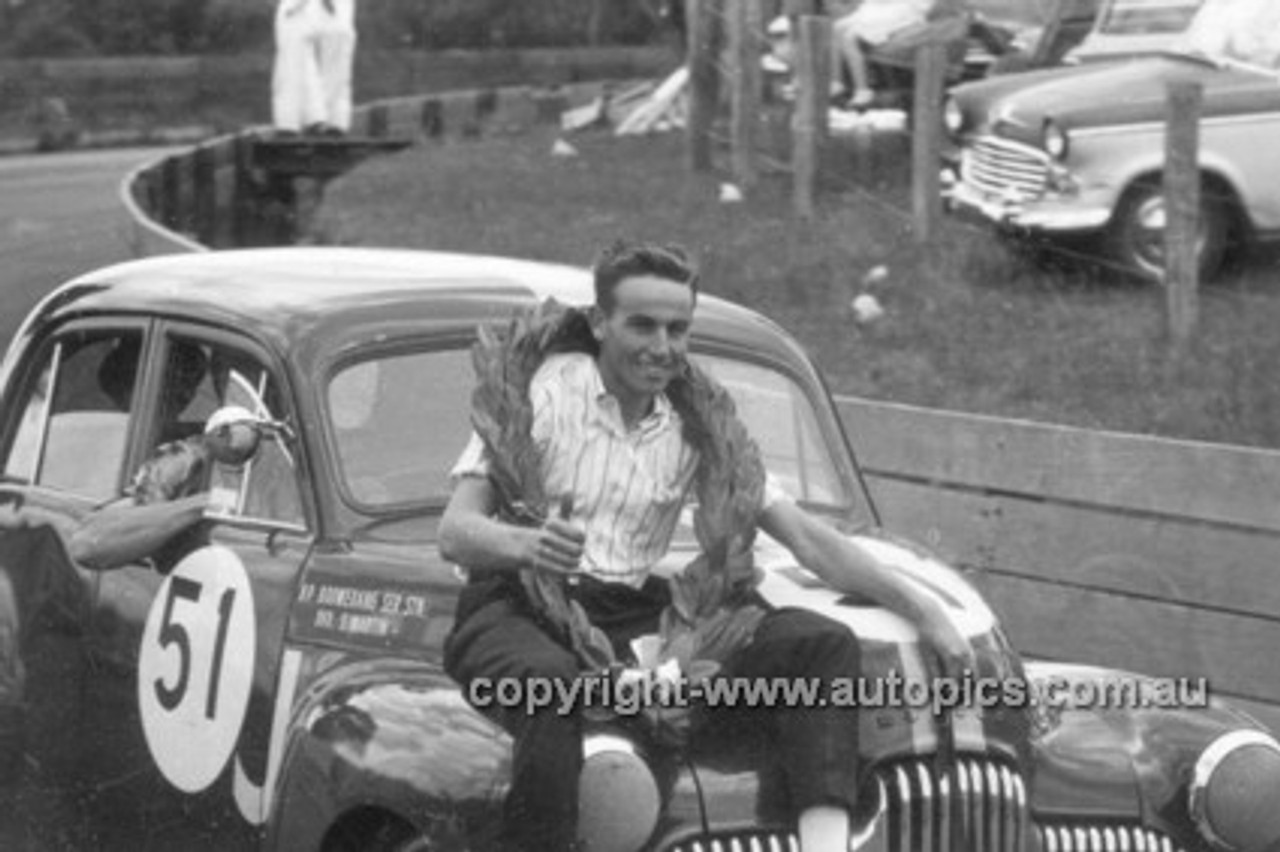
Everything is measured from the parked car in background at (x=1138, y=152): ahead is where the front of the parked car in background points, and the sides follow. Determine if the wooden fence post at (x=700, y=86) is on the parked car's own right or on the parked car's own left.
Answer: on the parked car's own right

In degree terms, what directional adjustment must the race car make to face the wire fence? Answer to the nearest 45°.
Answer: approximately 135° to its left

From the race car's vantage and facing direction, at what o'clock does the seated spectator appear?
The seated spectator is roughly at 8 o'clock from the race car.

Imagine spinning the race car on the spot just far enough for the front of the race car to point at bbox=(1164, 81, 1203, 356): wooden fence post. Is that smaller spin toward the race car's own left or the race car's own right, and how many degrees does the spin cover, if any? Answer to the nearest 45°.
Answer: approximately 90° to the race car's own left

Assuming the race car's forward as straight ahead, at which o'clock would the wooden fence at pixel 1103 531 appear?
The wooden fence is roughly at 9 o'clock from the race car.

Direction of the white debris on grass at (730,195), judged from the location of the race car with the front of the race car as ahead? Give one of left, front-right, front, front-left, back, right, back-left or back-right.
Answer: back-left

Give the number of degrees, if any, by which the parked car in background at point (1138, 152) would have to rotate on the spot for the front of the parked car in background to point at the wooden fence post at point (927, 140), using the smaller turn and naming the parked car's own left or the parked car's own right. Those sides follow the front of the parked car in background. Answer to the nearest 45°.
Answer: approximately 45° to the parked car's own right

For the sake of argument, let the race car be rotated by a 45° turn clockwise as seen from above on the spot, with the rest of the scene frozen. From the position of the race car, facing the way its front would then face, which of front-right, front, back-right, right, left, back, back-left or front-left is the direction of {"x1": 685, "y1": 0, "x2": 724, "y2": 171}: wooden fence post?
back

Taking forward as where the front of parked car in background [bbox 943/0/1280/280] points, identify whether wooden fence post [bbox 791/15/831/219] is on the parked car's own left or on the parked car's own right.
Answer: on the parked car's own right

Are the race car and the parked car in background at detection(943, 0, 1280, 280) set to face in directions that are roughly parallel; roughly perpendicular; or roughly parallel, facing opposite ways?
roughly perpendicular

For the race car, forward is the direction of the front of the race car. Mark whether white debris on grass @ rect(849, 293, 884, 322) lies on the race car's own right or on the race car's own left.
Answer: on the race car's own left

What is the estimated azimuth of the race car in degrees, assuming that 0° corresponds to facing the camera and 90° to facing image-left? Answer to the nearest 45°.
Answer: approximately 315°

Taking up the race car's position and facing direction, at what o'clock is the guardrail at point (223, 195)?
The guardrail is roughly at 7 o'clock from the race car.
